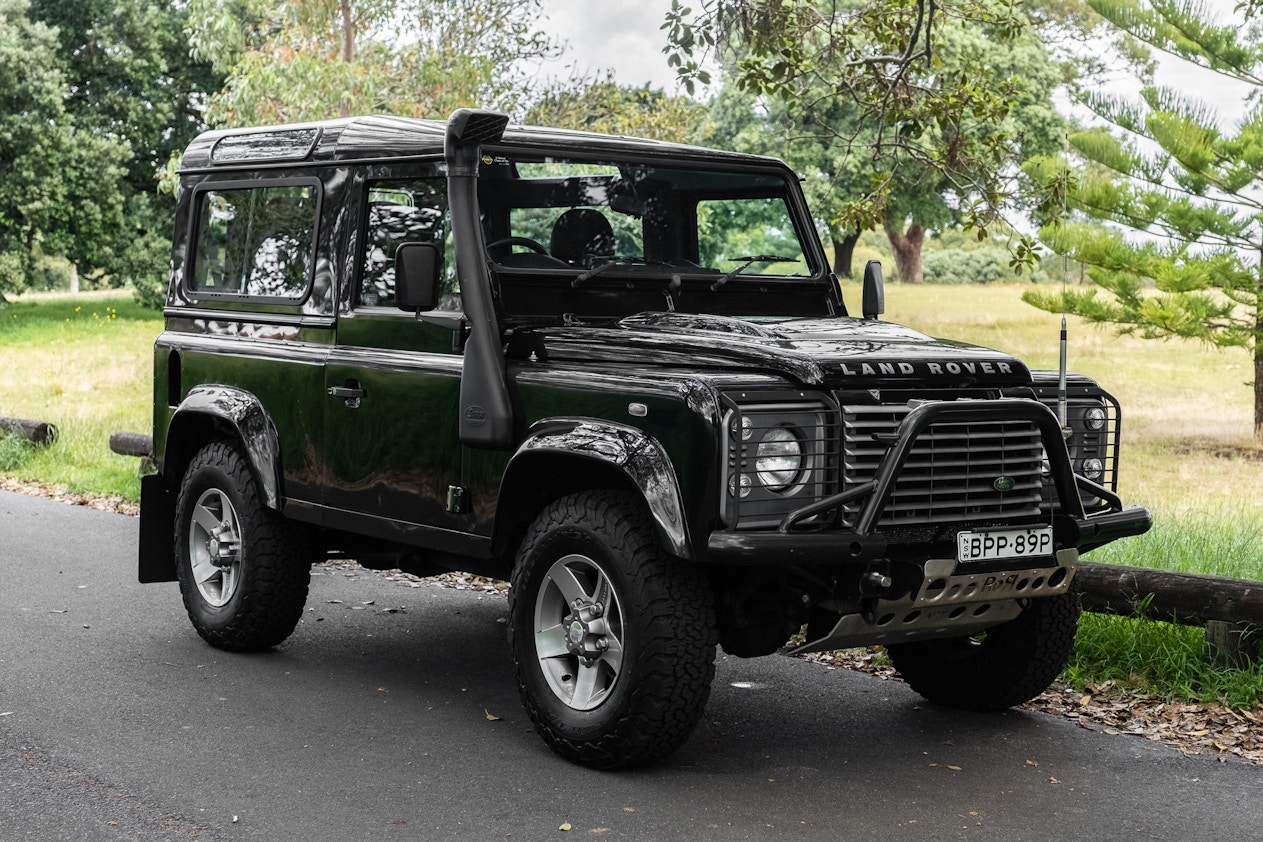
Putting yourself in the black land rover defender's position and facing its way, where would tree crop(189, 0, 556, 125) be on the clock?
The tree is roughly at 7 o'clock from the black land rover defender.

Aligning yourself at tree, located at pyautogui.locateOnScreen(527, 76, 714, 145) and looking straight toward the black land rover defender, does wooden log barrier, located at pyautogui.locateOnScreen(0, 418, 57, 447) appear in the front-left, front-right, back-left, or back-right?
front-right

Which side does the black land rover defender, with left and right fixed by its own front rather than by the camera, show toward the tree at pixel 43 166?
back

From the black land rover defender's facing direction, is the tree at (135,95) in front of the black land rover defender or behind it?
behind

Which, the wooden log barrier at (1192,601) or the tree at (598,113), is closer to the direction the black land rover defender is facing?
the wooden log barrier

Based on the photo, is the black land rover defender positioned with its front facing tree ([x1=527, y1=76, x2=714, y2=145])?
no

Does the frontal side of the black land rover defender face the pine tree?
no

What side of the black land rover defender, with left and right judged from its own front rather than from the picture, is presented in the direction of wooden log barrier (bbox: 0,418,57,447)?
back

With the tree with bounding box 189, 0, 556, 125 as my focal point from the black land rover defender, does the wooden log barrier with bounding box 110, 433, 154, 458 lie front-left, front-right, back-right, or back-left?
front-left

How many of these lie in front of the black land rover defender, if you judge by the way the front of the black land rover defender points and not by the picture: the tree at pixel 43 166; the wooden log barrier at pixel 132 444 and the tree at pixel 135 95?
0

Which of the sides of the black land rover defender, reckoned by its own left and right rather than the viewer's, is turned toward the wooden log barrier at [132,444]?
back

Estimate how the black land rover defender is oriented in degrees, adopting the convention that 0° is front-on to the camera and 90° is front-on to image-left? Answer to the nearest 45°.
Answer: approximately 315°
